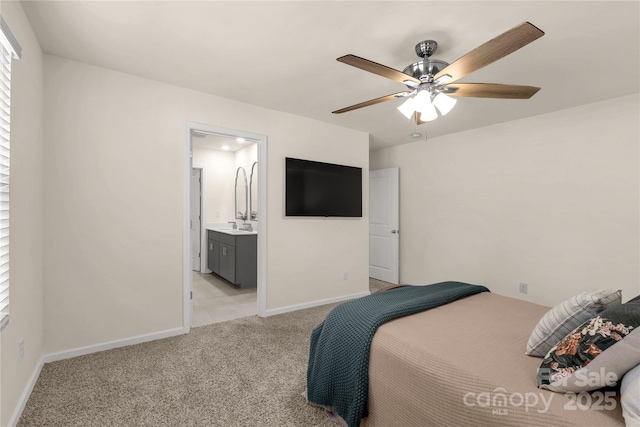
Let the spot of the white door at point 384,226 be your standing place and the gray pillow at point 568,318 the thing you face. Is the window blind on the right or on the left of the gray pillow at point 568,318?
right

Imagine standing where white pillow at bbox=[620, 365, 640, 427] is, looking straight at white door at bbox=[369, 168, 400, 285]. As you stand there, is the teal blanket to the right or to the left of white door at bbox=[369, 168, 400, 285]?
left

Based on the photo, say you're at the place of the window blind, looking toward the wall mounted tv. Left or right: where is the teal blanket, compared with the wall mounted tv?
right

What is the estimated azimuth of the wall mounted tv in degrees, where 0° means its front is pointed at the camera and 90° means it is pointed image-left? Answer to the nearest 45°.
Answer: approximately 315°

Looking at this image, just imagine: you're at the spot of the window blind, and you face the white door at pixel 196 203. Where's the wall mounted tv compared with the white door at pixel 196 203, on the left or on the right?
right

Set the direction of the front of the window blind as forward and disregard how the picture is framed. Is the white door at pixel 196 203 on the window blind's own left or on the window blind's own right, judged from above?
on the window blind's own left

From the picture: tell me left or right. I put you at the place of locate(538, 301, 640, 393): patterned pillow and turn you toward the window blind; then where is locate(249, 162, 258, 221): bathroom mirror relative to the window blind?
right

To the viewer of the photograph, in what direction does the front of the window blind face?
facing to the right of the viewer

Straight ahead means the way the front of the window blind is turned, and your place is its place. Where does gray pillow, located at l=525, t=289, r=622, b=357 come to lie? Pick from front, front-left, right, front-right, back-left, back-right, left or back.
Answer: front-right

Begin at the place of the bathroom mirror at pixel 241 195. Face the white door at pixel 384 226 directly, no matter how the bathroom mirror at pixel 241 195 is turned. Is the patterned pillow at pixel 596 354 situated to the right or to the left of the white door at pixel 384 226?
right

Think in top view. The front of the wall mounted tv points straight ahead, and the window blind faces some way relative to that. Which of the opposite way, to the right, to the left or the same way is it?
to the left
